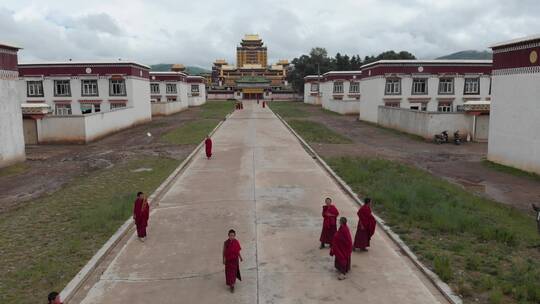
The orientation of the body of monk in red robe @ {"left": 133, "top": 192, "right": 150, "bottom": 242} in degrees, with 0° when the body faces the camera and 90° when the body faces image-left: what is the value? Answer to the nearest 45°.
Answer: approximately 0°

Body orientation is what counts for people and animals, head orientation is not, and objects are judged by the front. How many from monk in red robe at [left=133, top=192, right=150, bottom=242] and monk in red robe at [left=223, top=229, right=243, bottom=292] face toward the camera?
2

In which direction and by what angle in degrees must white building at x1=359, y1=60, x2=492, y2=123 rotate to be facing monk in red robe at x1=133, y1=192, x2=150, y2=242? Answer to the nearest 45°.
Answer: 0° — it already faces them

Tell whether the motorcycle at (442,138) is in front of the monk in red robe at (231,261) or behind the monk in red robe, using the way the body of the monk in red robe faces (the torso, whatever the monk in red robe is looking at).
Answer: behind

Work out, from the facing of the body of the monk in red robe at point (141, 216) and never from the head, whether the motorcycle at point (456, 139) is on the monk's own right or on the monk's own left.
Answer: on the monk's own left

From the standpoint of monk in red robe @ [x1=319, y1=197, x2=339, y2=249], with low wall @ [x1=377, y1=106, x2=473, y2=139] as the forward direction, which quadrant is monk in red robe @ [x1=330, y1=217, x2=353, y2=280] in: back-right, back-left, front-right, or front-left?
back-right

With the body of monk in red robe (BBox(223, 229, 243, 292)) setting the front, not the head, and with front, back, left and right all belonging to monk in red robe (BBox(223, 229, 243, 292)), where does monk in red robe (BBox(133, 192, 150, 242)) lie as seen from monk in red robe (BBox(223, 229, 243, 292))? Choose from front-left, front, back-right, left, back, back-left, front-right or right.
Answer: back-right

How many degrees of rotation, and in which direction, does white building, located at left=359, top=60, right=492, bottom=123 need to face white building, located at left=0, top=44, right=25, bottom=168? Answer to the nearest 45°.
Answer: approximately 45° to its right

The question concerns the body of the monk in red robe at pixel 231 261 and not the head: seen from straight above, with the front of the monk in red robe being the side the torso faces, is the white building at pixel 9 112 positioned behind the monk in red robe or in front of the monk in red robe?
behind
